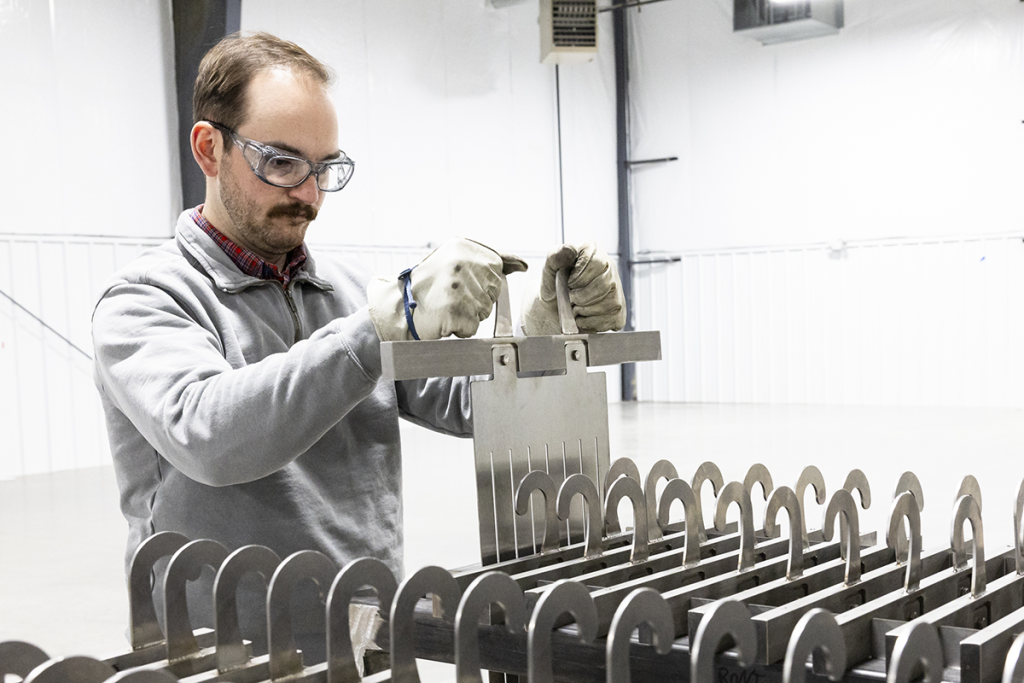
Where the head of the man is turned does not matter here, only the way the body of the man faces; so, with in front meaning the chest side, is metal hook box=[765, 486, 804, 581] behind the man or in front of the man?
in front

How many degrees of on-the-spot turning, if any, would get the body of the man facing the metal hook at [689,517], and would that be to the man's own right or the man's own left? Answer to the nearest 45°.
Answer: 0° — they already face it

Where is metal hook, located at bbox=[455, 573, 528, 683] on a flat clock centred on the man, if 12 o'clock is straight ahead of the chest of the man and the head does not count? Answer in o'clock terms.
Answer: The metal hook is roughly at 1 o'clock from the man.

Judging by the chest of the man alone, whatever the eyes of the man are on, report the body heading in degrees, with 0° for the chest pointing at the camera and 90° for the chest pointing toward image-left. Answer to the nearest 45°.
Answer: approximately 315°

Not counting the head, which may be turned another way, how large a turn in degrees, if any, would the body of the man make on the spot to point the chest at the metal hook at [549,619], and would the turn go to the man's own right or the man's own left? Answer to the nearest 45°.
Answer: approximately 45° to the man's own right

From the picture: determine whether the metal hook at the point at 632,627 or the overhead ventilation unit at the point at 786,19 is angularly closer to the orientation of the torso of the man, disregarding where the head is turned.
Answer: the metal hook

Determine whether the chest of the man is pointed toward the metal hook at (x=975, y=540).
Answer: yes

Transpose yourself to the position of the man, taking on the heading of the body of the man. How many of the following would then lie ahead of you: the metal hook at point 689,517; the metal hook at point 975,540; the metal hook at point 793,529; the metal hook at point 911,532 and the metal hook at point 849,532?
5

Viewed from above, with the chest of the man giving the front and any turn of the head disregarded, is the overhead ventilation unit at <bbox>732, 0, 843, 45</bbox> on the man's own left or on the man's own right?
on the man's own left
